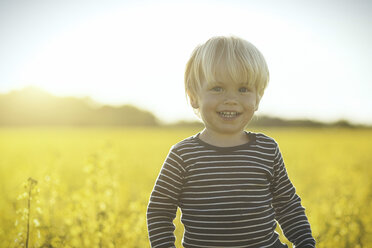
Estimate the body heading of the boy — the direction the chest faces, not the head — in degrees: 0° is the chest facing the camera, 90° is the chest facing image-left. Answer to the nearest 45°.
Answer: approximately 0°
